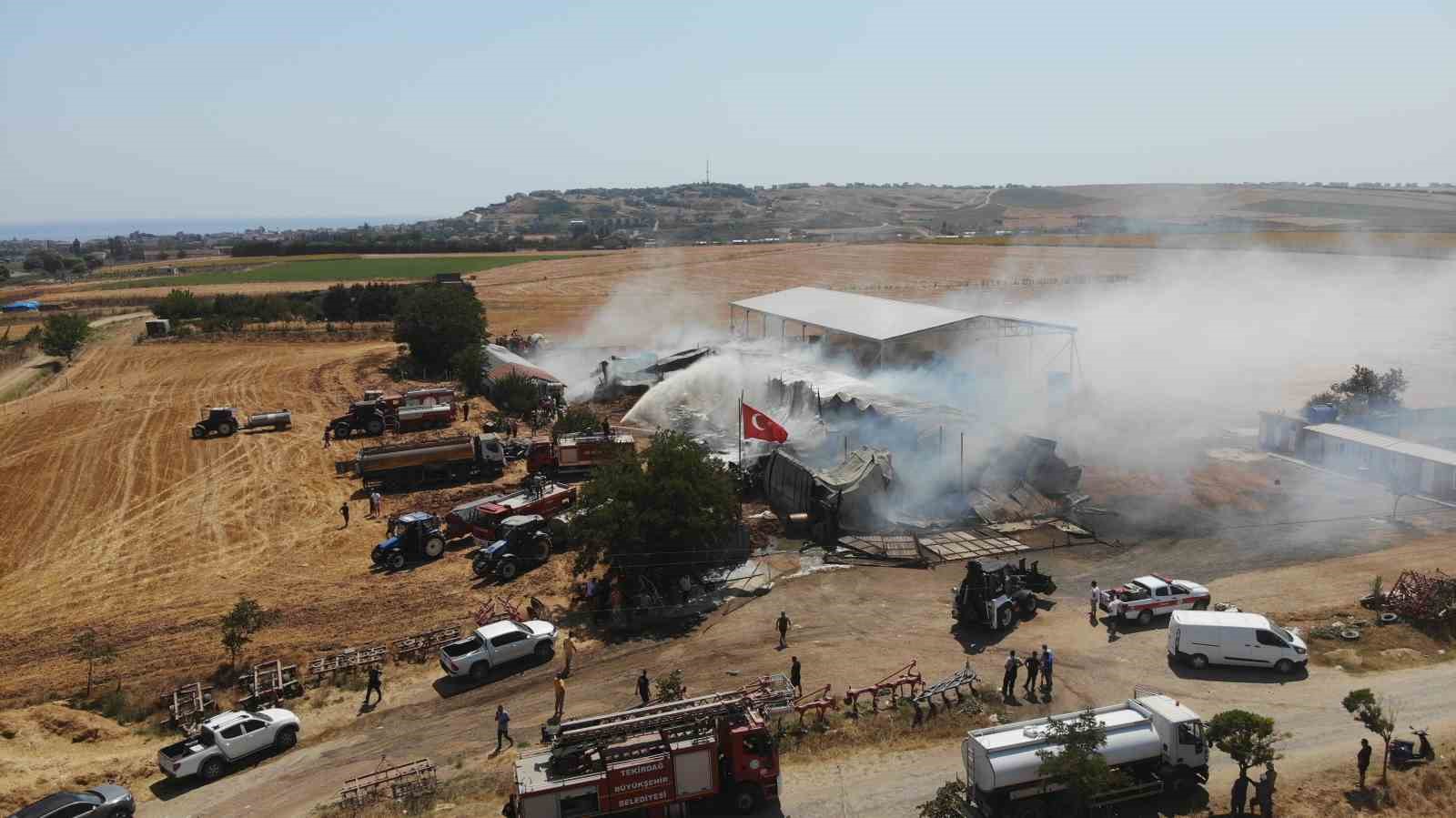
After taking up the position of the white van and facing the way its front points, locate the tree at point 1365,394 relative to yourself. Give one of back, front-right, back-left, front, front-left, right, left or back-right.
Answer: left

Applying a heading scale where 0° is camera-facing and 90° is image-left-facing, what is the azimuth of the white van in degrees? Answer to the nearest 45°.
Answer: approximately 270°

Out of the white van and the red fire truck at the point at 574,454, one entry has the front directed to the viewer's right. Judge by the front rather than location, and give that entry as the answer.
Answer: the white van

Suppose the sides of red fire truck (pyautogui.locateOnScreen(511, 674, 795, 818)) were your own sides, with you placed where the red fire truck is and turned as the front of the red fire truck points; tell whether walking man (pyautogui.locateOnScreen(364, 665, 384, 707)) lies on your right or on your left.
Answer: on your left

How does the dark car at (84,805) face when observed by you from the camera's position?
facing away from the viewer and to the right of the viewer

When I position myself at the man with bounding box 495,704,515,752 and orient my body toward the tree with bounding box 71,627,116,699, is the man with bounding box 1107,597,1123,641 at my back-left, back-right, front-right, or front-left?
back-right

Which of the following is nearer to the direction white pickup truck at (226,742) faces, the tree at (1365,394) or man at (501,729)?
the tree
